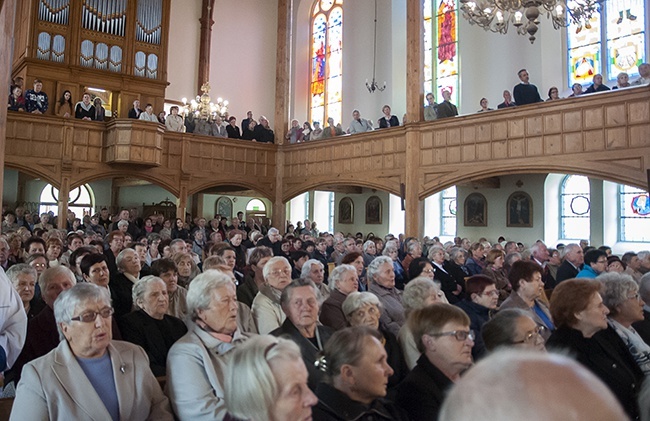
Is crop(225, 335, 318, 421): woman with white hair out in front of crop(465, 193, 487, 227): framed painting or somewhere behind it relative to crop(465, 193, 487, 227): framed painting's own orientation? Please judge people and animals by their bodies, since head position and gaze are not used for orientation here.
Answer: in front

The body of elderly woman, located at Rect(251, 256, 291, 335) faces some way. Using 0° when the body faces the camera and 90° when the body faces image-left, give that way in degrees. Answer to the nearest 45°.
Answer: approximately 315°

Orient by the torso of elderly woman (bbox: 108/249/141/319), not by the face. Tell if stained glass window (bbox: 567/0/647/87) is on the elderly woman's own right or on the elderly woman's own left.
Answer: on the elderly woman's own left

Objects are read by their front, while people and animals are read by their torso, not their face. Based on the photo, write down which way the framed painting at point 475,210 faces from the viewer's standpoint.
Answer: facing the viewer

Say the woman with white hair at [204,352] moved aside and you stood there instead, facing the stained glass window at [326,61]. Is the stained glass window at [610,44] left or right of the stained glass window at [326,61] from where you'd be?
right

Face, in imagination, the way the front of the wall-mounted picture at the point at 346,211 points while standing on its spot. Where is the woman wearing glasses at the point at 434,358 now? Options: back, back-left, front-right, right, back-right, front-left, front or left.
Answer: front

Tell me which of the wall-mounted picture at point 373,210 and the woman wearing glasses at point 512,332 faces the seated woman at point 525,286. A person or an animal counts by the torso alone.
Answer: the wall-mounted picture

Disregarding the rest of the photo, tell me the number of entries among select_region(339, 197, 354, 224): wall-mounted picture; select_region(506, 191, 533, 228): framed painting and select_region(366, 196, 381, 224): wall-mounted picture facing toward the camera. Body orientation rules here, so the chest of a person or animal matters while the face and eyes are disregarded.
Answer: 3

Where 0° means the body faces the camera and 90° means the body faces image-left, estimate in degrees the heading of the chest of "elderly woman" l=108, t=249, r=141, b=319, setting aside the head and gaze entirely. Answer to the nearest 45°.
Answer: approximately 315°

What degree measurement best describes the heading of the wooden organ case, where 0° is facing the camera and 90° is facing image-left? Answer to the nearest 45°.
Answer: approximately 315°
